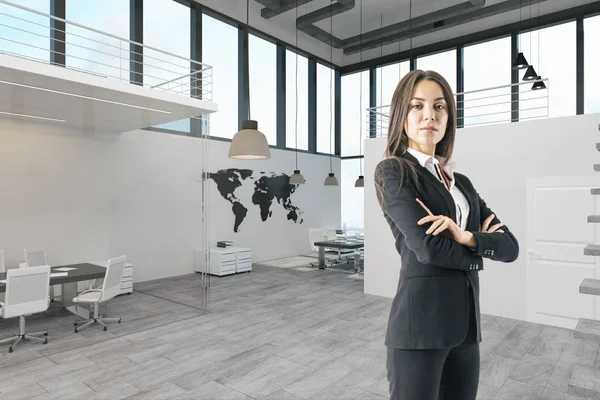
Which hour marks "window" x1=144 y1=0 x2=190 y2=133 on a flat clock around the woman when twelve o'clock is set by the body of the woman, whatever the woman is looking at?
The window is roughly at 6 o'clock from the woman.

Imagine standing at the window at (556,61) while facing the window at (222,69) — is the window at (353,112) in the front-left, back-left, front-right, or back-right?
front-right

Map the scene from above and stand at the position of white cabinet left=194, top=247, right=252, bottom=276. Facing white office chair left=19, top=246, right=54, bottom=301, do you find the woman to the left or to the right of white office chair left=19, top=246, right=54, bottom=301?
left

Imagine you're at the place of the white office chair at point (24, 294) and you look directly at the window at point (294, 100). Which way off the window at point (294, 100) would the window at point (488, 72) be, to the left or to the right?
right

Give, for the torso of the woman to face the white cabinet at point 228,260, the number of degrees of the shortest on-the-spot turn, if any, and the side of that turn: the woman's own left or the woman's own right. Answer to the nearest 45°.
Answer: approximately 180°

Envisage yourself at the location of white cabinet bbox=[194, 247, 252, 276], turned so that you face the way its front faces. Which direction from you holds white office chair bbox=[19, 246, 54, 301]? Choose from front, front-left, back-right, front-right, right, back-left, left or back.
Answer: right

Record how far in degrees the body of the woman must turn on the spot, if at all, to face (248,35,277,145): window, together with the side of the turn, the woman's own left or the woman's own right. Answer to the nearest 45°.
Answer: approximately 180°

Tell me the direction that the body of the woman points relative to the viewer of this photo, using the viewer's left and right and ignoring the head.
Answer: facing the viewer and to the right of the viewer

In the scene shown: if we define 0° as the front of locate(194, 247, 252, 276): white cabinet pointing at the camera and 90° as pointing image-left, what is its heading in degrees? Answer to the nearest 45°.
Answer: approximately 315°

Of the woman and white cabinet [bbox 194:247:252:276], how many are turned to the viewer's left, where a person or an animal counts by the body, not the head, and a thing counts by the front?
0

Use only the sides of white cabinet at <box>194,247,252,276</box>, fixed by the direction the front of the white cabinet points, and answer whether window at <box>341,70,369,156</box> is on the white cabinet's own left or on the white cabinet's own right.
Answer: on the white cabinet's own left
